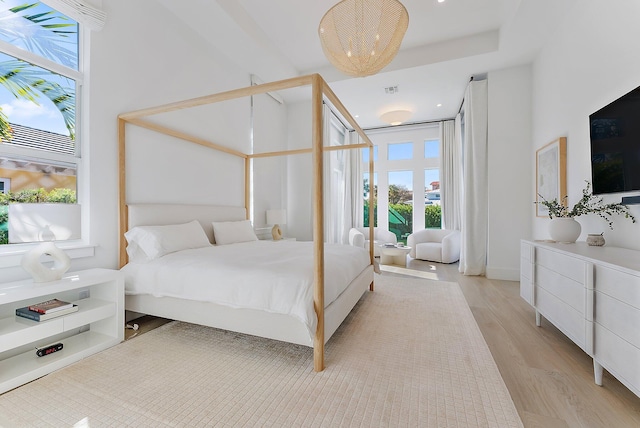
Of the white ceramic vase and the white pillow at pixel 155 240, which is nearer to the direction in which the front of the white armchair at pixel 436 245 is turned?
the white pillow

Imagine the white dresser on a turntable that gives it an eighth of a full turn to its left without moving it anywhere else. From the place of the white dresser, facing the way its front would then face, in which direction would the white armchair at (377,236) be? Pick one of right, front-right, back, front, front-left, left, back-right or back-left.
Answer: back-right

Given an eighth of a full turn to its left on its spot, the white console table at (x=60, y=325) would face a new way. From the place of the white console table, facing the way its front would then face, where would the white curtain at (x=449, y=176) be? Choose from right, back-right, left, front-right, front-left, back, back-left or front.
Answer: front

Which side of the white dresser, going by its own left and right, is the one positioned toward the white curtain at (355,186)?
right

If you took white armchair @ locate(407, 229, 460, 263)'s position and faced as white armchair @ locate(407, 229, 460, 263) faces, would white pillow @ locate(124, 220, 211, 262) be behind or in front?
in front

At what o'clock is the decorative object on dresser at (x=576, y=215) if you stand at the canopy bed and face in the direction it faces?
The decorative object on dresser is roughly at 11 o'clock from the canopy bed.

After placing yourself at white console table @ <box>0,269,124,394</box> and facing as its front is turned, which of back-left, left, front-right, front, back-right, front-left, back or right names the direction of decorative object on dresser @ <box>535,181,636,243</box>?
front

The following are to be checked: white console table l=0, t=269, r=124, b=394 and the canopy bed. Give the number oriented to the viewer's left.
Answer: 0

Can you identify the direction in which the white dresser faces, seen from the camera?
facing the viewer and to the left of the viewer

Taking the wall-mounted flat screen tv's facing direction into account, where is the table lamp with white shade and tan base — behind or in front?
in front

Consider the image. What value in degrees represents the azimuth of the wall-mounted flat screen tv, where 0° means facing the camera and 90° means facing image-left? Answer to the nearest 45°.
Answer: approximately 45°

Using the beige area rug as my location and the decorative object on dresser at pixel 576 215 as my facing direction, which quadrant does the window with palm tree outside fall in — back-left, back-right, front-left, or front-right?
back-left

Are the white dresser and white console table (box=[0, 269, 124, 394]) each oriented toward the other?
yes

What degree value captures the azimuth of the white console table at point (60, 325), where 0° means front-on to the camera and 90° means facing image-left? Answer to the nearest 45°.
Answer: approximately 315°

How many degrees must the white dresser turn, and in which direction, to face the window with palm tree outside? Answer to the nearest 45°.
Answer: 0° — it already faces it

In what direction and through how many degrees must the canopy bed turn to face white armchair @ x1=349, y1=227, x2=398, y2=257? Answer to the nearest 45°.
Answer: approximately 90° to its left
